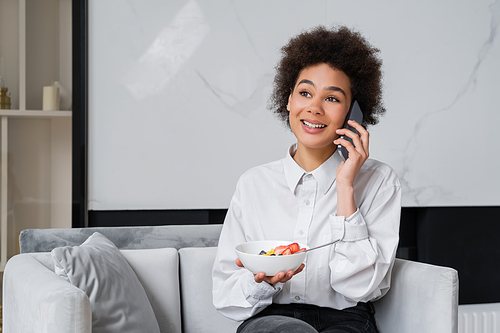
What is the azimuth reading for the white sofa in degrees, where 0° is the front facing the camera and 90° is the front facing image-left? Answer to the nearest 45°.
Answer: approximately 315°

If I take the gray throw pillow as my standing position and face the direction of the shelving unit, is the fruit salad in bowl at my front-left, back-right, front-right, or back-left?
back-right

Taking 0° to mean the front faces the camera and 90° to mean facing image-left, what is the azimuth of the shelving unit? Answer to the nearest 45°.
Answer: approximately 0°

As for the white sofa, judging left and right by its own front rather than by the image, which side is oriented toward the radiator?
left

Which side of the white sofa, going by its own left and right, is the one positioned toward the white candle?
back

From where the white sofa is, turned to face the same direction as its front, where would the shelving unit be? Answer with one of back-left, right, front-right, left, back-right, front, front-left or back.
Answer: back

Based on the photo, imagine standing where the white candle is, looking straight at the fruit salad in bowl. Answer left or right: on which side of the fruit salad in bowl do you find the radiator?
left
